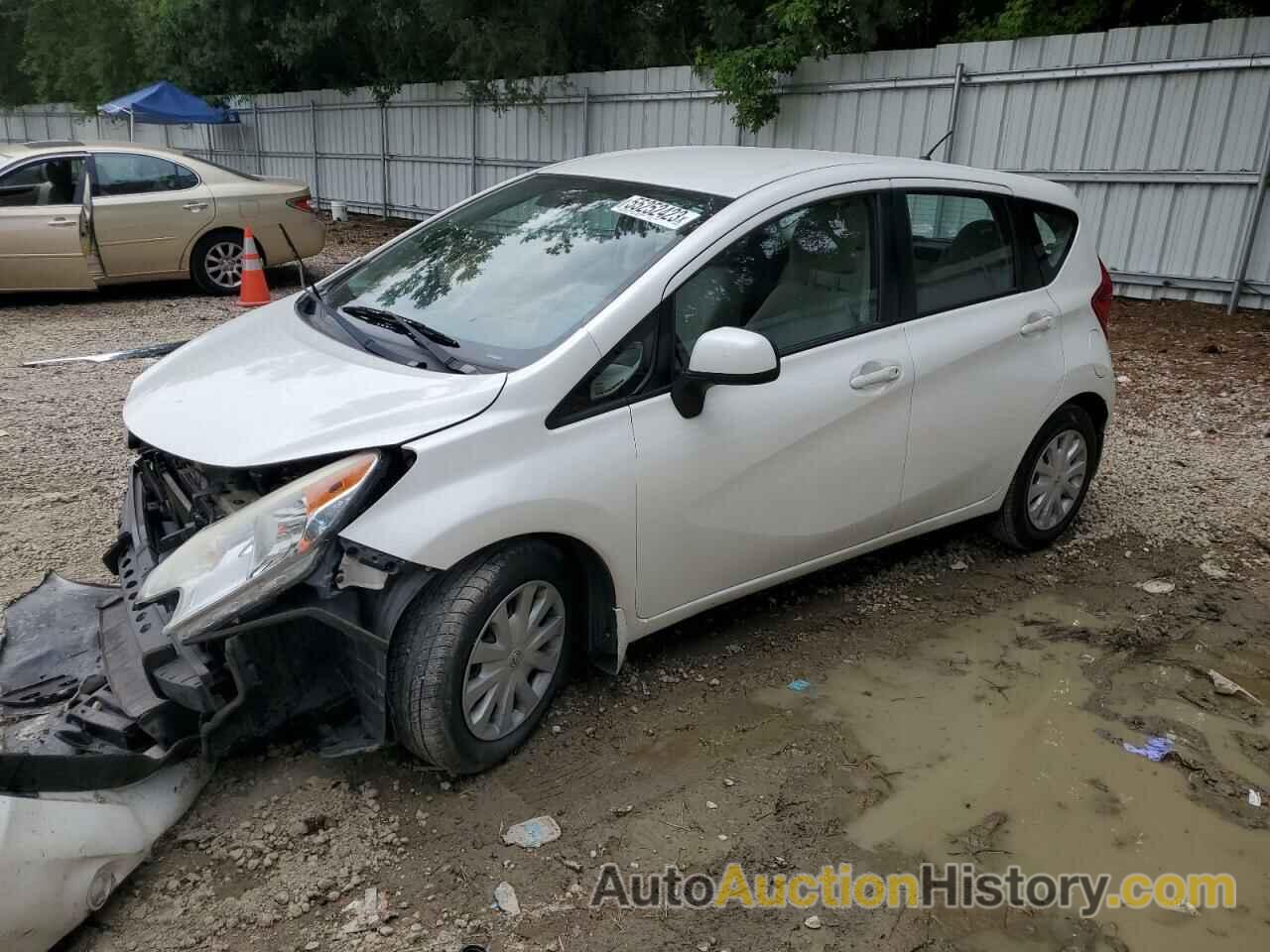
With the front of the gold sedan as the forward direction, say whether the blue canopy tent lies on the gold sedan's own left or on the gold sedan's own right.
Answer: on the gold sedan's own right

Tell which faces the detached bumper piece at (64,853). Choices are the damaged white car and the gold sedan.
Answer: the damaged white car

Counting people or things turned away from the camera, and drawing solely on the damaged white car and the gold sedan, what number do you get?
0

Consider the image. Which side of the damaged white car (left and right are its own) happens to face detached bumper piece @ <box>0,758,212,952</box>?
front

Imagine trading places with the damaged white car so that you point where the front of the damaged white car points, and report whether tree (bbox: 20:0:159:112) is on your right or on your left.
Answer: on your right

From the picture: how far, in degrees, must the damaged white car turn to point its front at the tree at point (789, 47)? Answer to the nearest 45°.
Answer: approximately 135° to its right

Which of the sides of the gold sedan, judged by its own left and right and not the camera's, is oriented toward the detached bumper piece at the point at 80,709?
left

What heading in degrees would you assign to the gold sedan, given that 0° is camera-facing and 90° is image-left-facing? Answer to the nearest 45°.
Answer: approximately 90°

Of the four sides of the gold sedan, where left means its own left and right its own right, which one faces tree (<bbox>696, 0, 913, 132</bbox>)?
back

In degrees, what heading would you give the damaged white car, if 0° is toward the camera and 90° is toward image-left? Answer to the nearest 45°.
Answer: approximately 45°

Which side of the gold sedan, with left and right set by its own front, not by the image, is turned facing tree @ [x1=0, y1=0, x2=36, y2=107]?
right

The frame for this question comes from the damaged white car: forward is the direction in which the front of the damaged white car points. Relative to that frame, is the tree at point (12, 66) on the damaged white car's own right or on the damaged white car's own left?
on the damaged white car's own right

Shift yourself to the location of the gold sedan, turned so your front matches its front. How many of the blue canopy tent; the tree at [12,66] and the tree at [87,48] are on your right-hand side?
3

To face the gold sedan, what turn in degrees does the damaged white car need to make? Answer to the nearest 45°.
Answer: approximately 90° to its right

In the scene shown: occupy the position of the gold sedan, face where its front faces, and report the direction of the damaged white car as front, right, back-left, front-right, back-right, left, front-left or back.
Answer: left
